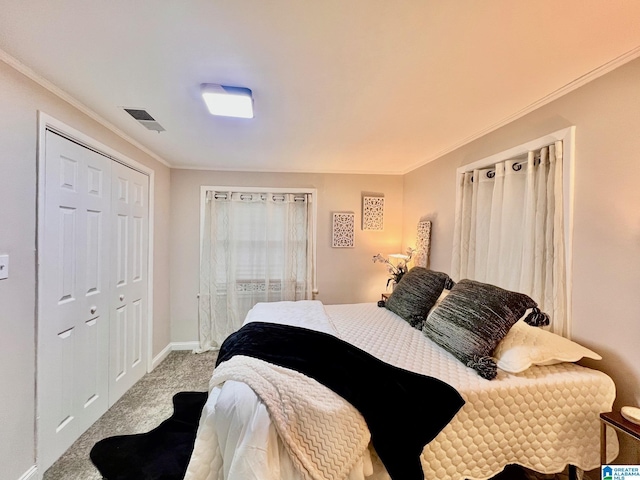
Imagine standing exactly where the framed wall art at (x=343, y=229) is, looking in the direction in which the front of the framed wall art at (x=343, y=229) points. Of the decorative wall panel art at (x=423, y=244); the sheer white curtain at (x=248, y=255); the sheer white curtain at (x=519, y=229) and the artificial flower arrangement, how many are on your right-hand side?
1

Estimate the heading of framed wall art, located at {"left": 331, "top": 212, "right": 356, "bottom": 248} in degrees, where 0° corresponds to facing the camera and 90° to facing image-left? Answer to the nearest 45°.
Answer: approximately 0°

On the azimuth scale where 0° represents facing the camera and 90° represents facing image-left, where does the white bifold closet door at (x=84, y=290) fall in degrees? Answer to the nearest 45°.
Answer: approximately 315°

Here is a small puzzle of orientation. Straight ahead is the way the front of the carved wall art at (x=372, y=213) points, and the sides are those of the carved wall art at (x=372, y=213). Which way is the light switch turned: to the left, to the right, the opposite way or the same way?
to the left

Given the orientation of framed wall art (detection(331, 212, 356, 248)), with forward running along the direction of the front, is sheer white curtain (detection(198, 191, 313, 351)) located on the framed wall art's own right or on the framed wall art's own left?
on the framed wall art's own right

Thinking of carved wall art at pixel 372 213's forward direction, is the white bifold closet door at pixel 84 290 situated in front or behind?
in front

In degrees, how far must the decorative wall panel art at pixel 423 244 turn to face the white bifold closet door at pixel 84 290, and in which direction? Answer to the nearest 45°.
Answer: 0° — it already faces it

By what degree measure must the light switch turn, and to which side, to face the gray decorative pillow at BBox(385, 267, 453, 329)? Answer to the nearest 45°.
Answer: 0° — it already faces it

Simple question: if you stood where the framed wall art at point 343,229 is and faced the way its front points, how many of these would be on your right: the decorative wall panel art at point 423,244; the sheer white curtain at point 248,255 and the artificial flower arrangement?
1

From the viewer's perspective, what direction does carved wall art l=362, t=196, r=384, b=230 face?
toward the camera

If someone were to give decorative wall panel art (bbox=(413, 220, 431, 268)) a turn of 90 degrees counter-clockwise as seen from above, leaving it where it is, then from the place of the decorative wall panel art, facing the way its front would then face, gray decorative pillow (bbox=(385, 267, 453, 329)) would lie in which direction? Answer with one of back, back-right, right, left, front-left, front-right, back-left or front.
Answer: front-right

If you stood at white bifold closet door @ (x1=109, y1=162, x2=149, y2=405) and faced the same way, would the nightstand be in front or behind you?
in front

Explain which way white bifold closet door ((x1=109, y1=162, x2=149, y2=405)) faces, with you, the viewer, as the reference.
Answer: facing the viewer and to the right of the viewer

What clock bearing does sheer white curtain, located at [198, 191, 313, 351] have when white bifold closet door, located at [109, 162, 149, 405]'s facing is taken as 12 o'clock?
The sheer white curtain is roughly at 10 o'clock from the white bifold closet door.

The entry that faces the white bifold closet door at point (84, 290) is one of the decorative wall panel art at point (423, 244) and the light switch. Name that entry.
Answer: the decorative wall panel art

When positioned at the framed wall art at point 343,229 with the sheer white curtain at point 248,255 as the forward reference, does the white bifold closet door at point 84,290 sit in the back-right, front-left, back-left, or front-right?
front-left

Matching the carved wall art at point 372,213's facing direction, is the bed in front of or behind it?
in front

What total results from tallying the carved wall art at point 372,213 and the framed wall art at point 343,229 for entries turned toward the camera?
2
